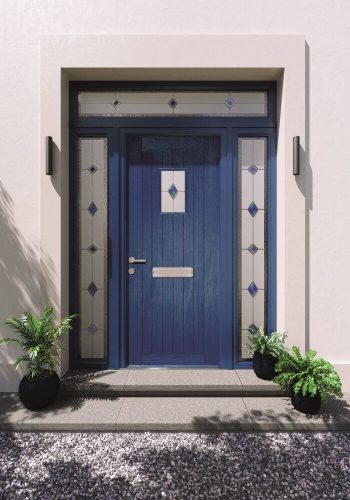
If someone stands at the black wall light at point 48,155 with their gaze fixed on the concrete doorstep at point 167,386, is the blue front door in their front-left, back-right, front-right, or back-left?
front-left

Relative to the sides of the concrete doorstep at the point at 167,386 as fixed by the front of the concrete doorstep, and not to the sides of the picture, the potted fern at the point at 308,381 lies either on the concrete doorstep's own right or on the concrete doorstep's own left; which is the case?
on the concrete doorstep's own left

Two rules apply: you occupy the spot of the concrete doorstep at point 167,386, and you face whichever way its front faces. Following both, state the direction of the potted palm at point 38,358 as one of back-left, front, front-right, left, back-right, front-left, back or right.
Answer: right

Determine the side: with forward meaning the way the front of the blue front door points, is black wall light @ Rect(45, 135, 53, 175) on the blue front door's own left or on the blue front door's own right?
on the blue front door's own right

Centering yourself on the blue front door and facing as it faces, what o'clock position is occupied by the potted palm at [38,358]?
The potted palm is roughly at 2 o'clock from the blue front door.

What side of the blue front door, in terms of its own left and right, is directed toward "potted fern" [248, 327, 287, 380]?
left

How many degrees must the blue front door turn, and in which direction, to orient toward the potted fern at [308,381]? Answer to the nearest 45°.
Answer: approximately 45° to its left

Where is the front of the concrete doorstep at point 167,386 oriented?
toward the camera

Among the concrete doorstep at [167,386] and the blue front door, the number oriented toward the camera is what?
2

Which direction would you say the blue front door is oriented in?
toward the camera
